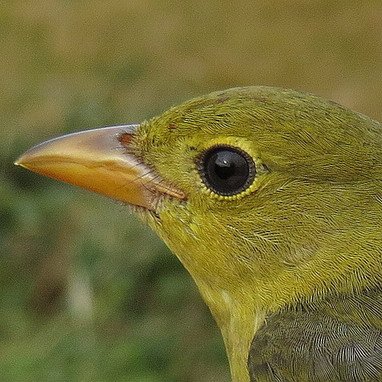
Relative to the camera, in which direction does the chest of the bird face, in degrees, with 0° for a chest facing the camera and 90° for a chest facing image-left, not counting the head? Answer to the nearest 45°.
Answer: approximately 90°
